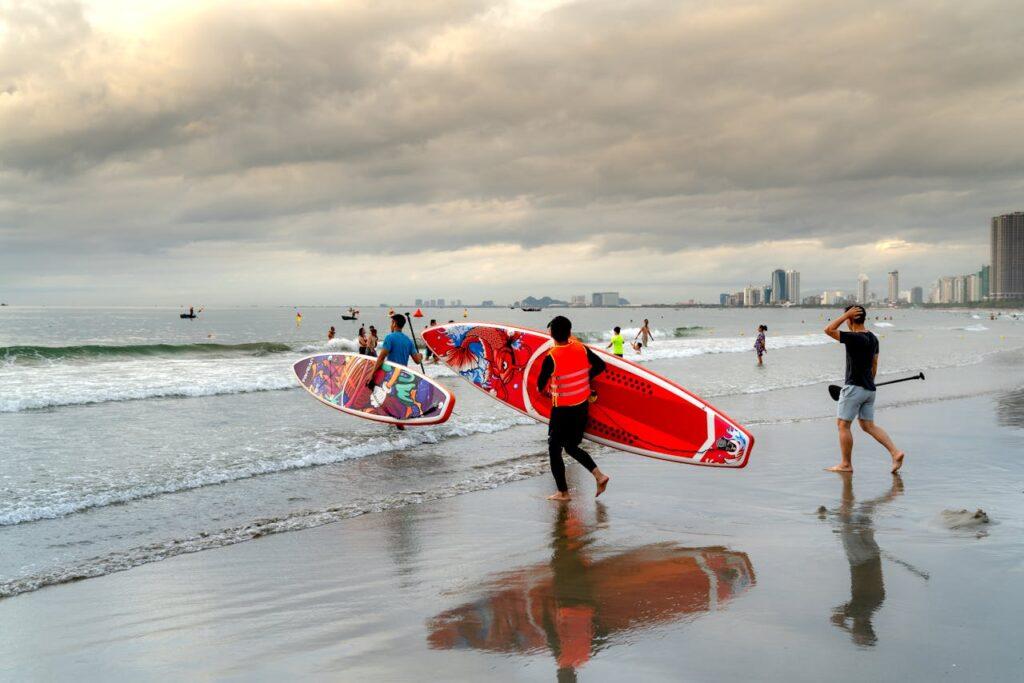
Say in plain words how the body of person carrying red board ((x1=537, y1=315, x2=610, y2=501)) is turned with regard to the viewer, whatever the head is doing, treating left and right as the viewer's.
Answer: facing away from the viewer and to the left of the viewer

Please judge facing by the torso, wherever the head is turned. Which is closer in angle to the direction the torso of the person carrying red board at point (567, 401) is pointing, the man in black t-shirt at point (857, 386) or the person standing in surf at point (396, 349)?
the person standing in surf

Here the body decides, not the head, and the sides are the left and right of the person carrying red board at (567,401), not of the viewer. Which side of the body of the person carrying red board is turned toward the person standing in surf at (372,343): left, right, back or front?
front

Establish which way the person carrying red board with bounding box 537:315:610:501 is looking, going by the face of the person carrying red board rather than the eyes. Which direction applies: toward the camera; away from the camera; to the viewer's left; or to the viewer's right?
away from the camera

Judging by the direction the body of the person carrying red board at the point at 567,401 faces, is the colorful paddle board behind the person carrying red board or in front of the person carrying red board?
in front

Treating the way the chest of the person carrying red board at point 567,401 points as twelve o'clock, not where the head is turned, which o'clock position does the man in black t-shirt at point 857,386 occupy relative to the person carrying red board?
The man in black t-shirt is roughly at 4 o'clock from the person carrying red board.
